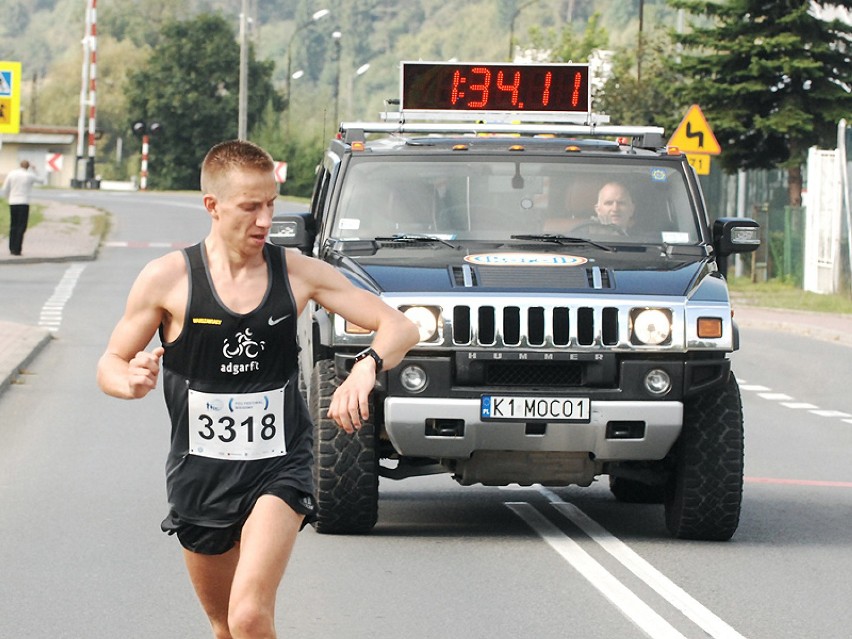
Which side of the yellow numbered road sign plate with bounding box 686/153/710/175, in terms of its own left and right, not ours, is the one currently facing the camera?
front

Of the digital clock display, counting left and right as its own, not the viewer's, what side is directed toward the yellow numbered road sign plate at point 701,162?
back

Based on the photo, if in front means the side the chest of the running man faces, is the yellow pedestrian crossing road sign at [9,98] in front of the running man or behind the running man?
behind

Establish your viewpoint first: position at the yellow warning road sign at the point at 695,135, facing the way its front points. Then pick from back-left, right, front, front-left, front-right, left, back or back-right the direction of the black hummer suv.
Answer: front

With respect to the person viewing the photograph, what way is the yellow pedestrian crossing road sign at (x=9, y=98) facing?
facing the viewer

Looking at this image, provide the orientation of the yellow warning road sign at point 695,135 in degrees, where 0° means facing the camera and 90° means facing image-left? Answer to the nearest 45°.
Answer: approximately 0°

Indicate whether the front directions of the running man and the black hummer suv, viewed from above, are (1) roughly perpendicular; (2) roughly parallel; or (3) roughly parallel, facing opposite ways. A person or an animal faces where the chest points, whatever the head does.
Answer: roughly parallel

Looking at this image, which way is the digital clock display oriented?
toward the camera

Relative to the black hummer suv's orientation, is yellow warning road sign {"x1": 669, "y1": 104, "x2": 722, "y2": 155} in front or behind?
behind

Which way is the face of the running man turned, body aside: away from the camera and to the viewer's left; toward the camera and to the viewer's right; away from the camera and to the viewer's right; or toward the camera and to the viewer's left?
toward the camera and to the viewer's right

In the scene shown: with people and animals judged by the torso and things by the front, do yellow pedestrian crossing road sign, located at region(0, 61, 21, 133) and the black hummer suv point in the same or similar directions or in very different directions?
same or similar directions

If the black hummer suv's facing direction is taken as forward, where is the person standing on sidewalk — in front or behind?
behind

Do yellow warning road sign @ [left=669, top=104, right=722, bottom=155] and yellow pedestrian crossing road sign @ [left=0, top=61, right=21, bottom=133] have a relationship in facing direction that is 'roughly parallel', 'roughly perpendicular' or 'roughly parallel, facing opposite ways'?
roughly parallel

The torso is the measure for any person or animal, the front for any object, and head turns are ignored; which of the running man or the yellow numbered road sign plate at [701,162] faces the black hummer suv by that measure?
the yellow numbered road sign plate

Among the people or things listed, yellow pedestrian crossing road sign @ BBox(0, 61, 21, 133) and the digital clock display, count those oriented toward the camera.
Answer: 2
